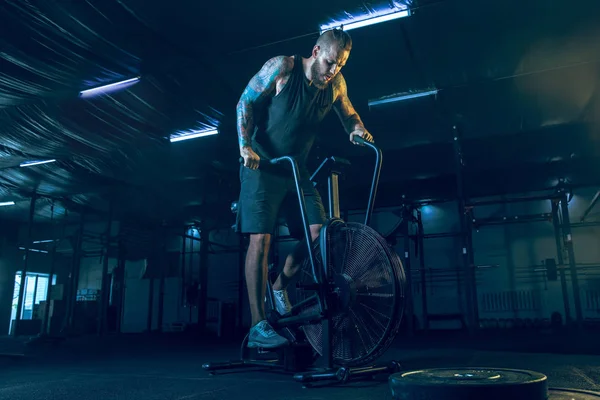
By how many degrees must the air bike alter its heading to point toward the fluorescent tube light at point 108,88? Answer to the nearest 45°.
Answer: approximately 180°

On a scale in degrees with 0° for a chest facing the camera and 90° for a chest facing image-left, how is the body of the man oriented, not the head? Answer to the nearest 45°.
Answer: approximately 315°

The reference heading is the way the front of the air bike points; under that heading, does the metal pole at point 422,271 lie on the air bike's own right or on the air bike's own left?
on the air bike's own left

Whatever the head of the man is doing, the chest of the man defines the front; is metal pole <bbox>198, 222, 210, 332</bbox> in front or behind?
behind

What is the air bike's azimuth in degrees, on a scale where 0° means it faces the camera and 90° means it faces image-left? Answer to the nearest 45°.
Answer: approximately 315°

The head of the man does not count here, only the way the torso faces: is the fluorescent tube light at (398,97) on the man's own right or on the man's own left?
on the man's own left

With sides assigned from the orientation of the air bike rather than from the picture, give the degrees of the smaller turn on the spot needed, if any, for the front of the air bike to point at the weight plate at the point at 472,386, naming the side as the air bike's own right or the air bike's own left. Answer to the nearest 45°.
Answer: approximately 45° to the air bike's own right

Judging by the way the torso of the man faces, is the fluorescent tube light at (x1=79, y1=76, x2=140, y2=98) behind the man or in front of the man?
behind
